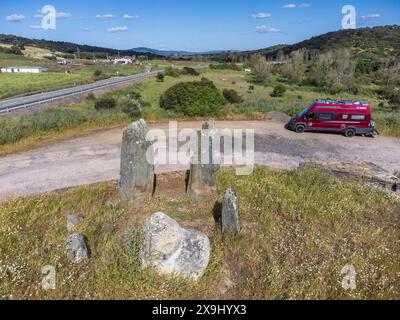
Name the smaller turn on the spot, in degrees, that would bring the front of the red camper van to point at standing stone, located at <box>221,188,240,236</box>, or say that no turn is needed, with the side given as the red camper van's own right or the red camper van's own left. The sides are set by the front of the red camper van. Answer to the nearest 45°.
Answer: approximately 90° to the red camper van's own left

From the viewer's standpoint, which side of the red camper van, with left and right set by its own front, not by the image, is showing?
left

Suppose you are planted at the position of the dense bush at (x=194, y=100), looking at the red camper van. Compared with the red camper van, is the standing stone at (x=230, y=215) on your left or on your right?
right

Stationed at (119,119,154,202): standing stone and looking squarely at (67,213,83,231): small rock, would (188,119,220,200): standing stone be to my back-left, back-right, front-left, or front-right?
back-left

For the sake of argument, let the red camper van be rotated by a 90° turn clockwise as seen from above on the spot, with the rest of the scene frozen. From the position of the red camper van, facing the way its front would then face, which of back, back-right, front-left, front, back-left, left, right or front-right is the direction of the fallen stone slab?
back

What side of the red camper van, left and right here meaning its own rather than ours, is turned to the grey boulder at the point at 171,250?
left

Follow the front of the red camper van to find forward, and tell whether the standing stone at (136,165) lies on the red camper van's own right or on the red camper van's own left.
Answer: on the red camper van's own left

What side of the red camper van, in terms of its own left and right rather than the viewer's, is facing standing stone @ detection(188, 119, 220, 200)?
left
